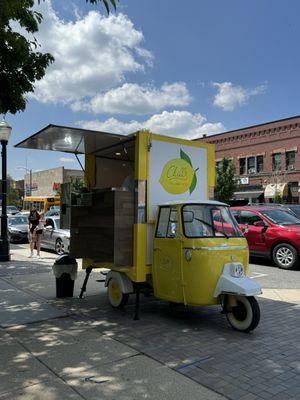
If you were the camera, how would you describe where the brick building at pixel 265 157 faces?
facing the viewer and to the left of the viewer

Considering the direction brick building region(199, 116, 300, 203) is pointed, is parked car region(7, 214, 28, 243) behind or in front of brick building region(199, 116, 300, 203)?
in front

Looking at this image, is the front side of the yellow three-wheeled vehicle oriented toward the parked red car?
no

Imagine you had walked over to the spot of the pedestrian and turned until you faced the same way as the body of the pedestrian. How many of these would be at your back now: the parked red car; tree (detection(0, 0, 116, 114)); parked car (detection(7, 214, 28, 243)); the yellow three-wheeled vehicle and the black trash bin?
1

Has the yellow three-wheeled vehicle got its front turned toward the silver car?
no

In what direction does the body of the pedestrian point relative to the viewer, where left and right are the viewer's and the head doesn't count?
facing the viewer

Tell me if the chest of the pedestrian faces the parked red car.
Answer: no

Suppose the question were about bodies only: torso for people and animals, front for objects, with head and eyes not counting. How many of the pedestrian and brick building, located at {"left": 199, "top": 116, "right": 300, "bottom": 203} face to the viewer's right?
0

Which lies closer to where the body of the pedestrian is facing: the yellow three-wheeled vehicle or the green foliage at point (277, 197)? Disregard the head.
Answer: the yellow three-wheeled vehicle

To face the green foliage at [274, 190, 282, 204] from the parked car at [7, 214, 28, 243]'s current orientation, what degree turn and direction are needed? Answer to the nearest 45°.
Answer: approximately 90° to its left

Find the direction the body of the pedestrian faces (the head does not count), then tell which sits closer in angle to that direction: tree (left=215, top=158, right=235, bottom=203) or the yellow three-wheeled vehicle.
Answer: the yellow three-wheeled vehicle

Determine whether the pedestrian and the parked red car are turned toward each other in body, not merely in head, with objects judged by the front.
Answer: no
